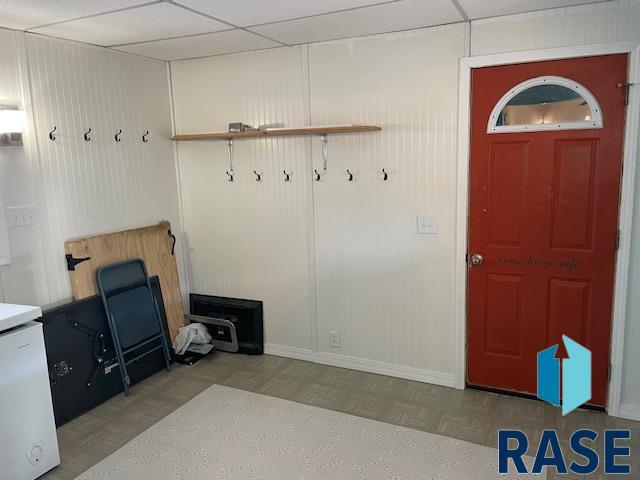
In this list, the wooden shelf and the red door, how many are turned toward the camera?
2

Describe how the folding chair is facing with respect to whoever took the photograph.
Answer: facing the viewer and to the right of the viewer

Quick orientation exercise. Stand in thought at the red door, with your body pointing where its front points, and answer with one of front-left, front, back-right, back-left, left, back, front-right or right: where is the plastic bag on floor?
right

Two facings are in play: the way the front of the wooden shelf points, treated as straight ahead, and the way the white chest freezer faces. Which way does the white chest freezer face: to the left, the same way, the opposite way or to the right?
to the left

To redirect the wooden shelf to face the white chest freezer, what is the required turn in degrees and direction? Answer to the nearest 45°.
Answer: approximately 45° to its right

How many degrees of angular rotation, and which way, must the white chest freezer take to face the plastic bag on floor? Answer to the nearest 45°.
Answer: approximately 90° to its left

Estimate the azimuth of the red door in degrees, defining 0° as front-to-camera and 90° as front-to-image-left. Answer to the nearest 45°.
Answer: approximately 0°

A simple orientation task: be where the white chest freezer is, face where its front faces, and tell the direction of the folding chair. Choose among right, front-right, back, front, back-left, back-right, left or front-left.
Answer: left

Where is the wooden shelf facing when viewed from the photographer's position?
facing the viewer
